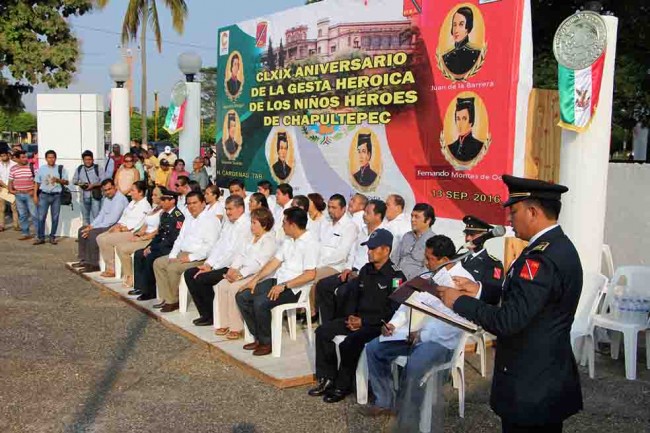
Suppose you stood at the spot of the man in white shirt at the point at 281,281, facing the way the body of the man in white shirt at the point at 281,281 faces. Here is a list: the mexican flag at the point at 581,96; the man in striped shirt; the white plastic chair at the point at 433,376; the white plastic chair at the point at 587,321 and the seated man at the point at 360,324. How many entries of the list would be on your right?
1

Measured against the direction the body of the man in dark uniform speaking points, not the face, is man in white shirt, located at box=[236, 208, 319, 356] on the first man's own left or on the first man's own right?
on the first man's own right

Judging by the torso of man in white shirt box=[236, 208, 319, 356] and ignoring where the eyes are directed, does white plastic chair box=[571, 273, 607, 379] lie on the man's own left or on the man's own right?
on the man's own left

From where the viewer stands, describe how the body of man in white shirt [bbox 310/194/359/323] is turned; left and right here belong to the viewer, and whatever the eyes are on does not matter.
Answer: facing the viewer and to the left of the viewer

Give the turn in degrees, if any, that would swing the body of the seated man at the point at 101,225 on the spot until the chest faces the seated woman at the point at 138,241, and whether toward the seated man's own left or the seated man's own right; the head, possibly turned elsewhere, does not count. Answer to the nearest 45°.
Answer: approximately 45° to the seated man's own left

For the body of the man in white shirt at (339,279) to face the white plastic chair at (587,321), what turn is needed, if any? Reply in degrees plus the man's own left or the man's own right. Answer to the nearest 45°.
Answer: approximately 135° to the man's own left

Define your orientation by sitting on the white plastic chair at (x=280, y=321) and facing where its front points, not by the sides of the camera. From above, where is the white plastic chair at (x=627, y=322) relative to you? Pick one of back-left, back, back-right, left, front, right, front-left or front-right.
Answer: back-left

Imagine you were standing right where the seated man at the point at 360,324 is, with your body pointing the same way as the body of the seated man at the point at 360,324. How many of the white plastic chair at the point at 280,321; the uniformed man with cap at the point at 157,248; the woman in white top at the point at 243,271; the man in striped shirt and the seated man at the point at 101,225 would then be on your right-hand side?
5

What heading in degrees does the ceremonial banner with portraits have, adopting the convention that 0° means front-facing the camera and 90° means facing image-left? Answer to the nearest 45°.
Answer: approximately 45°

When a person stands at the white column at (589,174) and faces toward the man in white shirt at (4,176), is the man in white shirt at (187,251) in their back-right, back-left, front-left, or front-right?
front-left

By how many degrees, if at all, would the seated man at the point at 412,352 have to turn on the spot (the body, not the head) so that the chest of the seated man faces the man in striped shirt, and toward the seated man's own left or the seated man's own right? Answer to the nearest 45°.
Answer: approximately 90° to the seated man's own right
